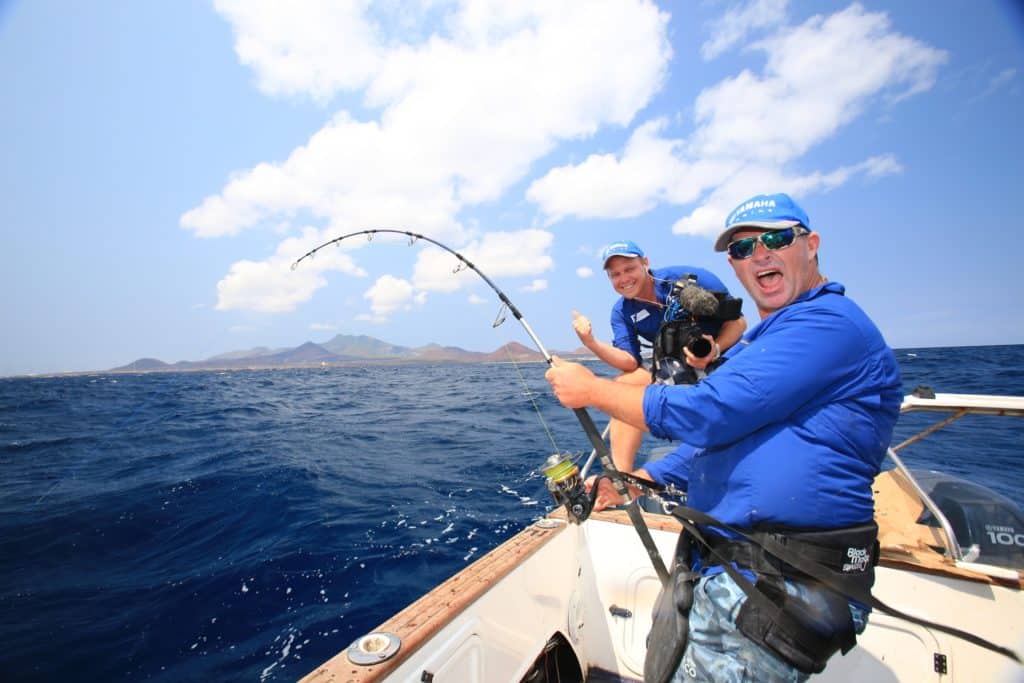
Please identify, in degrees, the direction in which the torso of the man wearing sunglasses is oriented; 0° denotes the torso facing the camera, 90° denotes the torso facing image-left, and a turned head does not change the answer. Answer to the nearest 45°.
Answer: approximately 90°

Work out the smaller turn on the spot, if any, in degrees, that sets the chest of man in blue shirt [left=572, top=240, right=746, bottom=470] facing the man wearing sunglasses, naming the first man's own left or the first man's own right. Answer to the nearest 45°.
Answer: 0° — they already face them

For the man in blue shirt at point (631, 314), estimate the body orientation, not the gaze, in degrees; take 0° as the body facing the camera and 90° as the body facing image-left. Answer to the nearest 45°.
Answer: approximately 0°

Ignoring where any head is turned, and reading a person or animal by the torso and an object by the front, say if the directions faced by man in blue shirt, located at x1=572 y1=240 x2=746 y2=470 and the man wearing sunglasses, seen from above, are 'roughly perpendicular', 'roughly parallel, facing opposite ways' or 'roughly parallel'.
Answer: roughly perpendicular

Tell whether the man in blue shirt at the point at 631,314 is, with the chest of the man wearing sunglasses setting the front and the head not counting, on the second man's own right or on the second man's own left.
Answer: on the second man's own right

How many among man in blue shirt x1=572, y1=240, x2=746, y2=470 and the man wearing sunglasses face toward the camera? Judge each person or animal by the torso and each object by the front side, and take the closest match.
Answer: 1
